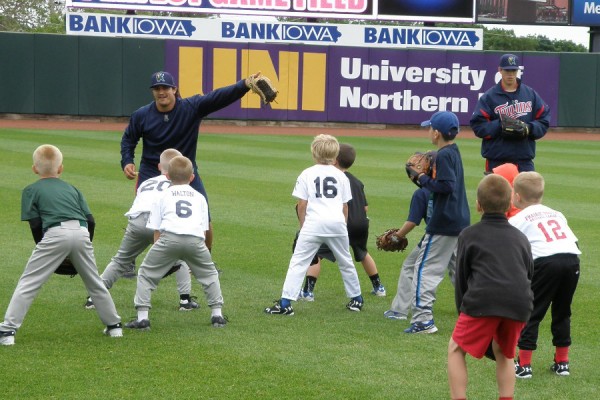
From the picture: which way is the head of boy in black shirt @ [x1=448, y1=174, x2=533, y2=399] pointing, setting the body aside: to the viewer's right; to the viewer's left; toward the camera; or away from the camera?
away from the camera

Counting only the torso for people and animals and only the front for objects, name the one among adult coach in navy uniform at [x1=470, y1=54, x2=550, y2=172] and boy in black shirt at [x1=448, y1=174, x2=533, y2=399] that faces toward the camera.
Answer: the adult coach in navy uniform

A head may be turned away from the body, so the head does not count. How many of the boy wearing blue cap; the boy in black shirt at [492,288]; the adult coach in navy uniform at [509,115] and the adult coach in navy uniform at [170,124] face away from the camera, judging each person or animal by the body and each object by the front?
1

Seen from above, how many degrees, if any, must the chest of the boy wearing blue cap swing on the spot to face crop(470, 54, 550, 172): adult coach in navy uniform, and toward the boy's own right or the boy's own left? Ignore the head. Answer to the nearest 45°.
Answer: approximately 90° to the boy's own right

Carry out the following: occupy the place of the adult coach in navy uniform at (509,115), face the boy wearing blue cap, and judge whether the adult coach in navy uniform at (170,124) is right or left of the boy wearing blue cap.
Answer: right

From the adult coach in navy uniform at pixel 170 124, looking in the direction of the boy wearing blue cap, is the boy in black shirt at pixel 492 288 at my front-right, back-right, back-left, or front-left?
front-right

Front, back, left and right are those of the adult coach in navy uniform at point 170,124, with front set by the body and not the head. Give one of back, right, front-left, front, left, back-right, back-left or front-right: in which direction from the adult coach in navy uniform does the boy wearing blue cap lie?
front-left

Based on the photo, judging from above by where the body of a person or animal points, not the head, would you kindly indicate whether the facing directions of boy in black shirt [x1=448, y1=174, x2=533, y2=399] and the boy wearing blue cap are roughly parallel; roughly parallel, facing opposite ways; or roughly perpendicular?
roughly perpendicular

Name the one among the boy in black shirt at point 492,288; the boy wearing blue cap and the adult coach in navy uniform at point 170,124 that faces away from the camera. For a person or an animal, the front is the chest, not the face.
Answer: the boy in black shirt

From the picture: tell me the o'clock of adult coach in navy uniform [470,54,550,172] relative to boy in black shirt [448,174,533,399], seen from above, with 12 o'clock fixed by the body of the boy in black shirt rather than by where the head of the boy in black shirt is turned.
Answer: The adult coach in navy uniform is roughly at 12 o'clock from the boy in black shirt.

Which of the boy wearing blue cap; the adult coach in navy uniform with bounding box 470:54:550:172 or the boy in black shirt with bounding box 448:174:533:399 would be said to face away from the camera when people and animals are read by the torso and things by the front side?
the boy in black shirt

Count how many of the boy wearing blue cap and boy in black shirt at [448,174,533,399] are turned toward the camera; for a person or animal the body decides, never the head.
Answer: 0

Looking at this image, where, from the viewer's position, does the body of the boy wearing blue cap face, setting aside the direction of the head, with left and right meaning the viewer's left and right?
facing to the left of the viewer

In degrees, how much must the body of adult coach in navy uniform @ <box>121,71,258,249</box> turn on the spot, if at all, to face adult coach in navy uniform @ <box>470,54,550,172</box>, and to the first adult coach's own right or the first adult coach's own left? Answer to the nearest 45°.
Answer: approximately 90° to the first adult coach's own left

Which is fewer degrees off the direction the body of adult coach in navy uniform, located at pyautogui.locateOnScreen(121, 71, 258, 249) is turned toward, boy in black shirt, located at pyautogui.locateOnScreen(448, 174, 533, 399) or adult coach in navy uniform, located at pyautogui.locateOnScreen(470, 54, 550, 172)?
the boy in black shirt

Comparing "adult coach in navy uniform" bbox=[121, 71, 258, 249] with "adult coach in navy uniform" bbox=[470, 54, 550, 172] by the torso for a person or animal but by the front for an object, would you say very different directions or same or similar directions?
same or similar directions

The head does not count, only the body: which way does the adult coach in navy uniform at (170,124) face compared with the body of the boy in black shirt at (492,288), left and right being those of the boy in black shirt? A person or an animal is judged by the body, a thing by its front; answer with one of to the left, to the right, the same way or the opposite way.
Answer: the opposite way

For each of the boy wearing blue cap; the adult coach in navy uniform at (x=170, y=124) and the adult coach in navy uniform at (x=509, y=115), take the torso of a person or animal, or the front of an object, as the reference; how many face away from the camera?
0

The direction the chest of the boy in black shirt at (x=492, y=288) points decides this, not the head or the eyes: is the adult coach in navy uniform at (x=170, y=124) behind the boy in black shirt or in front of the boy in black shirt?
in front

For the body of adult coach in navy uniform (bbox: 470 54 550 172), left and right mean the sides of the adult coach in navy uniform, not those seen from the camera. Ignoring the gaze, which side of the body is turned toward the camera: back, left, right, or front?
front

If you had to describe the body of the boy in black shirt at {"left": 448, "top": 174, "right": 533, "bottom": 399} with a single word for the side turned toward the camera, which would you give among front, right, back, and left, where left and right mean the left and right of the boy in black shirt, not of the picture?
back
